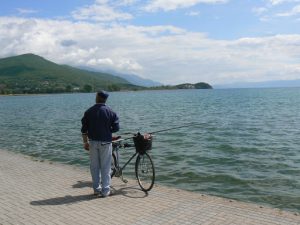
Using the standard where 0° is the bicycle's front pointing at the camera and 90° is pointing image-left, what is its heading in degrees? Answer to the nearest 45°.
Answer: approximately 315°

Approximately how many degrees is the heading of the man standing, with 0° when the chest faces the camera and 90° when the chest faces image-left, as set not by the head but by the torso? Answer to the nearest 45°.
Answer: approximately 180°
